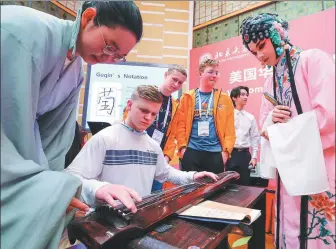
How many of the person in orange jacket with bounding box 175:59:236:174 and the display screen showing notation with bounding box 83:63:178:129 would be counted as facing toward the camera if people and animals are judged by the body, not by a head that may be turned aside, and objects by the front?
2

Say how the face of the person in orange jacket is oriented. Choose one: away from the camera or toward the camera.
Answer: toward the camera

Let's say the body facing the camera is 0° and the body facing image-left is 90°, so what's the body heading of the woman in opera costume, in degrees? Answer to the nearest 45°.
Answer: approximately 45°

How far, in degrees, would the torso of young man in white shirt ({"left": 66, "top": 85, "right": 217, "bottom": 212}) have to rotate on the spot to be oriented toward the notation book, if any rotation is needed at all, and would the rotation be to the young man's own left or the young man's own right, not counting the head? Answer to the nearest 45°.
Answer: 0° — they already face it

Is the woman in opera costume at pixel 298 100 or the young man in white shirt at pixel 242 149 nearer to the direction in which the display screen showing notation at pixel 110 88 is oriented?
the woman in opera costume

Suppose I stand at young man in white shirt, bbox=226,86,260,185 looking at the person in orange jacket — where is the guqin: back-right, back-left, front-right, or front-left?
front-left

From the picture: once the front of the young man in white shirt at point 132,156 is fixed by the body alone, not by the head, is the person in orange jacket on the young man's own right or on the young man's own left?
on the young man's own left

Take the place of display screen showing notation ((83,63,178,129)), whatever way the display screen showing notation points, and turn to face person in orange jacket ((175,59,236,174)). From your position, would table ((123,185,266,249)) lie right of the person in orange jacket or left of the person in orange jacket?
right

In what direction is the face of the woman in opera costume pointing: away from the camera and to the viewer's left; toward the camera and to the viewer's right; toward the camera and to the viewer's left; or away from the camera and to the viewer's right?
toward the camera and to the viewer's left

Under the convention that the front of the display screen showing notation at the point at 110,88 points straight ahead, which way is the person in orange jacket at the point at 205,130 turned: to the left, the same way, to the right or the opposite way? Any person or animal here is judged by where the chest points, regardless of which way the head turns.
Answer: the same way

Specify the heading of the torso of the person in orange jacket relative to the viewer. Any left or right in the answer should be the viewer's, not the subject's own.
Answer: facing the viewer

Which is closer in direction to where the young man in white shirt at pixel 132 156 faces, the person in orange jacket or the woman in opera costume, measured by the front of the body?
the woman in opera costume

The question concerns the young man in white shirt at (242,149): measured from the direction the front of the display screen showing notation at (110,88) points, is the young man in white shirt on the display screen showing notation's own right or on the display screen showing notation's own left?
on the display screen showing notation's own left

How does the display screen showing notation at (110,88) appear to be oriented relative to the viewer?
toward the camera

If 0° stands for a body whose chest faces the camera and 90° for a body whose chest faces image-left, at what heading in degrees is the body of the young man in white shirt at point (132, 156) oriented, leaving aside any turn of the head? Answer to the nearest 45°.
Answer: approximately 315°
